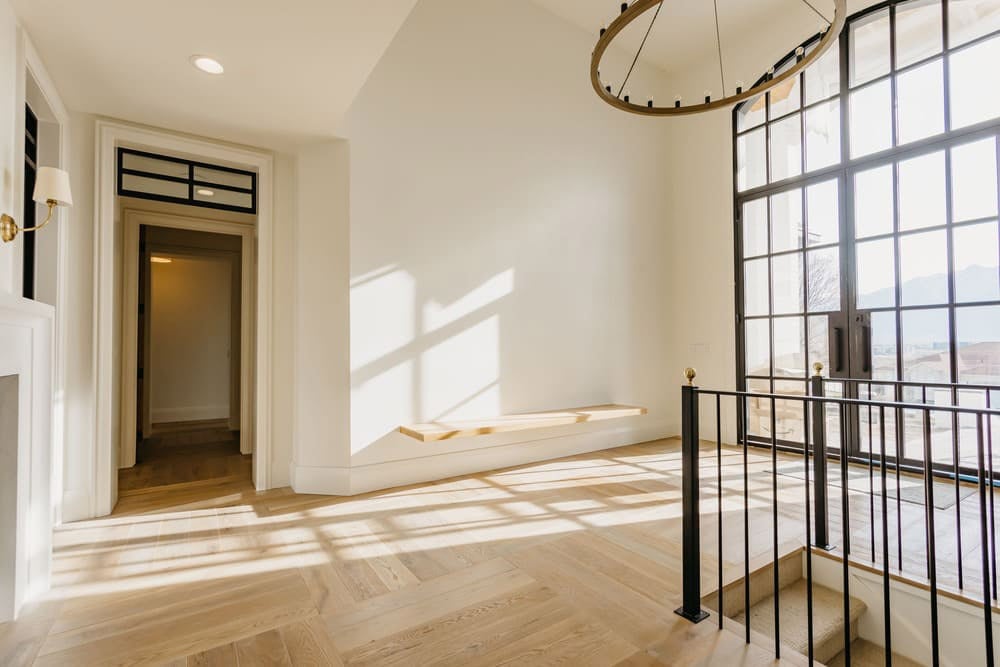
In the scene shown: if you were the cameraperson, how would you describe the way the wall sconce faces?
facing to the right of the viewer

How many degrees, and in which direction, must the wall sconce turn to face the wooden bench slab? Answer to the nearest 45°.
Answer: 0° — it already faces it

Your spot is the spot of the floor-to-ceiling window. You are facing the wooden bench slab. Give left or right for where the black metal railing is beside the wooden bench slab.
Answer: left

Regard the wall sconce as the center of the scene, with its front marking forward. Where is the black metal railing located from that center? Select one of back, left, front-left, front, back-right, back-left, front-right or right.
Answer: front-right
